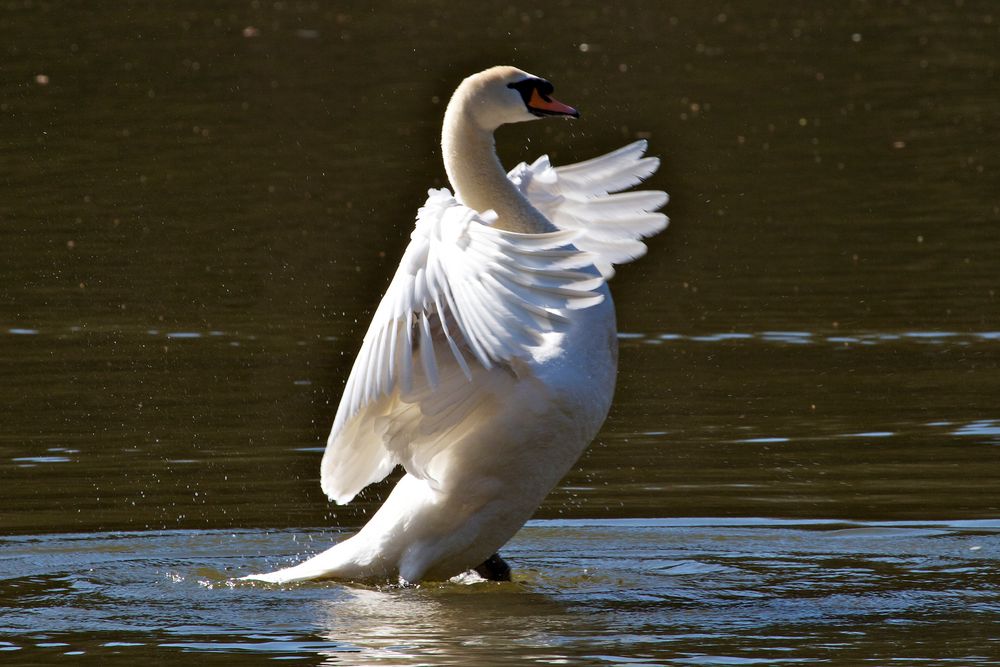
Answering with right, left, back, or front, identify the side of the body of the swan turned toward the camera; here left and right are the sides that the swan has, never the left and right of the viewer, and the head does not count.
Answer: right
